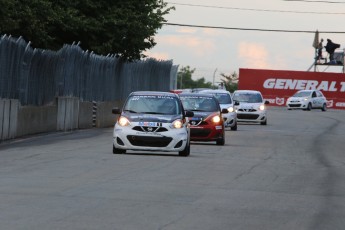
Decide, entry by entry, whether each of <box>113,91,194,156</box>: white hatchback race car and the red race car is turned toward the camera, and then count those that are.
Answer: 2

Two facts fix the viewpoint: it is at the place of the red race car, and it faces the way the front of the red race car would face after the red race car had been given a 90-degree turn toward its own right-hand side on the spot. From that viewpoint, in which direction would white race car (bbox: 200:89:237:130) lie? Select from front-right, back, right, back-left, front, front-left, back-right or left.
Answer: right

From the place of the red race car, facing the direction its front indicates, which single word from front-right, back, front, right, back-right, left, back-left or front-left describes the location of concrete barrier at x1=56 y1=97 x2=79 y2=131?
back-right

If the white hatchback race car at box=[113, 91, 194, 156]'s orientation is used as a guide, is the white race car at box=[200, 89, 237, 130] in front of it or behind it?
behind

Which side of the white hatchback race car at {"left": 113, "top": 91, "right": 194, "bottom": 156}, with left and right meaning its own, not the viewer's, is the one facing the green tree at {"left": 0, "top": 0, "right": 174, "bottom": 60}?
back

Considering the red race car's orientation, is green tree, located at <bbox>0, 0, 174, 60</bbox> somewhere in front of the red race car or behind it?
behind

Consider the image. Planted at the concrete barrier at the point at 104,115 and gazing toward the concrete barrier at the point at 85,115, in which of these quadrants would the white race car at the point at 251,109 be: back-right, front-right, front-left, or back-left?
back-left

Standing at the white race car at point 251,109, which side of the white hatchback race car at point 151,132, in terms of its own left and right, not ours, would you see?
back
